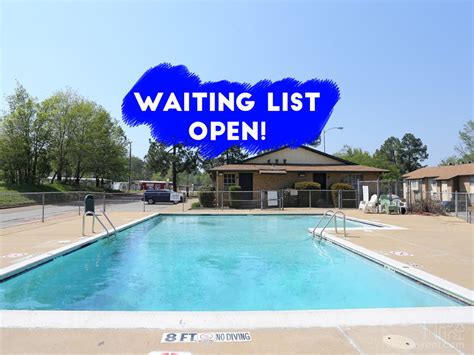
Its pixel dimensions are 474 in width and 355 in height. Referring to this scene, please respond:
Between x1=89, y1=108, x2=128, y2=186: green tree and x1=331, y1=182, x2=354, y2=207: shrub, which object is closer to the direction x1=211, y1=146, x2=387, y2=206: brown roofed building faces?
the shrub

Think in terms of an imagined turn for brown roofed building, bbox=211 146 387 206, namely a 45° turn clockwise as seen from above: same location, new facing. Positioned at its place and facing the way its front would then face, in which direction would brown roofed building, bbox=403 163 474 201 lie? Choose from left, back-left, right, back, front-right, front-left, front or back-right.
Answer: back

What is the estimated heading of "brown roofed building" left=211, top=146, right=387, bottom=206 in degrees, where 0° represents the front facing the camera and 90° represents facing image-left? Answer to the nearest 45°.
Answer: approximately 0°

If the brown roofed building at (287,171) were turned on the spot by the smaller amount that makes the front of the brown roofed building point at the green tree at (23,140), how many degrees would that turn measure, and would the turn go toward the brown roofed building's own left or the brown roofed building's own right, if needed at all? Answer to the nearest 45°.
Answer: approximately 90° to the brown roofed building's own right

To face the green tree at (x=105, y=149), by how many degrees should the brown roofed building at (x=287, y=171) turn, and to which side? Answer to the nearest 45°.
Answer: approximately 135° to its right

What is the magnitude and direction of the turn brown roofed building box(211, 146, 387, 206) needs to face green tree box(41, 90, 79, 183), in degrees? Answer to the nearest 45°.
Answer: approximately 90° to its right

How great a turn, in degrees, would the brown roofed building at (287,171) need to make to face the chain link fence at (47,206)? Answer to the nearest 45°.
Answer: approximately 45° to its right

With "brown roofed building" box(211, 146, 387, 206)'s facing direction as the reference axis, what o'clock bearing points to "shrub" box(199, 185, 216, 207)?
The shrub is roughly at 2 o'clock from the brown roofed building.

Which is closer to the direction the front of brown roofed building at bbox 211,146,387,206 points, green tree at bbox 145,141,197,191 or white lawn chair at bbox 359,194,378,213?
the white lawn chair
